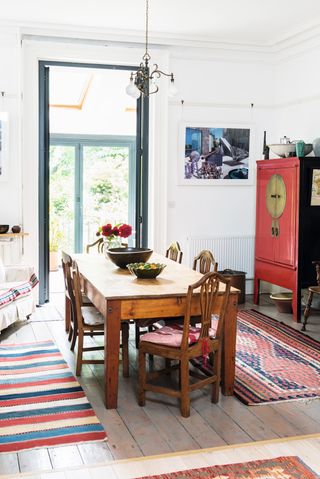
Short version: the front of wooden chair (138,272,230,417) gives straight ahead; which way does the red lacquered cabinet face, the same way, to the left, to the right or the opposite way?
to the left

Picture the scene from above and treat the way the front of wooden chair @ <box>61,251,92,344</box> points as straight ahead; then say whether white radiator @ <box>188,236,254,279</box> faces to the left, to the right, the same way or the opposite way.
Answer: to the right

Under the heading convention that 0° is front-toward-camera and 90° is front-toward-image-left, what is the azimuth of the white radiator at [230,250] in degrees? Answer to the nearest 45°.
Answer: approximately 0°

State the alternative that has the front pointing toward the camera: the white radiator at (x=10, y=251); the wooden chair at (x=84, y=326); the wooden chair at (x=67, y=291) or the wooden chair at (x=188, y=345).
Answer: the white radiator

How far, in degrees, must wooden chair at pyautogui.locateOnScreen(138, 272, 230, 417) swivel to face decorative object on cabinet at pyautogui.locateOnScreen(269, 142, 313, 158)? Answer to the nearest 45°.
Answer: approximately 45° to its right

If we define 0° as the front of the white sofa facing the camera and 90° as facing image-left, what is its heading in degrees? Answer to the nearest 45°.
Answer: approximately 315°

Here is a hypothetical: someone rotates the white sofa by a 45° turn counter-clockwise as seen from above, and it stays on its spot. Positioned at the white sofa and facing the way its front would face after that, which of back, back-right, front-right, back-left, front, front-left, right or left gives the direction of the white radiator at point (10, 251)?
left

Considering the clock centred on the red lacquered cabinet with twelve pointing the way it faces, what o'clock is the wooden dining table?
The wooden dining table is roughly at 11 o'clock from the red lacquered cabinet.

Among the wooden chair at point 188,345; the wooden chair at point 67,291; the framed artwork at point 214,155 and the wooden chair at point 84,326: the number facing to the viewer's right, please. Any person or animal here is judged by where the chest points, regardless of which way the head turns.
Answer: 2

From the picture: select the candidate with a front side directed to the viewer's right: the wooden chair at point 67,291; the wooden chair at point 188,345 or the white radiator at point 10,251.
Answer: the wooden chair at point 67,291

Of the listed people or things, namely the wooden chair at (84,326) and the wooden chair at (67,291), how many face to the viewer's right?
2

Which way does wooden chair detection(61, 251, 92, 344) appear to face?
to the viewer's right

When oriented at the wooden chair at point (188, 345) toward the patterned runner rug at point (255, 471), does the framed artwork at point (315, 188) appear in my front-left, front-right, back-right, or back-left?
back-left

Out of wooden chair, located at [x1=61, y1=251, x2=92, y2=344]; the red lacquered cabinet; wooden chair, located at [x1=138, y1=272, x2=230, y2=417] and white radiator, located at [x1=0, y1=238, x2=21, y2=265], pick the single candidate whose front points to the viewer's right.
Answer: wooden chair, located at [x1=61, y1=251, x2=92, y2=344]
